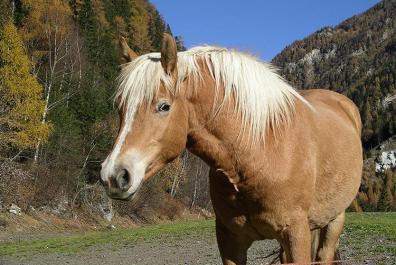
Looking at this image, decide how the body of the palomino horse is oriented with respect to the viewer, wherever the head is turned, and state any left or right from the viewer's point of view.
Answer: facing the viewer and to the left of the viewer

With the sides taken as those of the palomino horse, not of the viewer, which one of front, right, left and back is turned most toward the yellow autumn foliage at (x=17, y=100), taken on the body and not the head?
right
